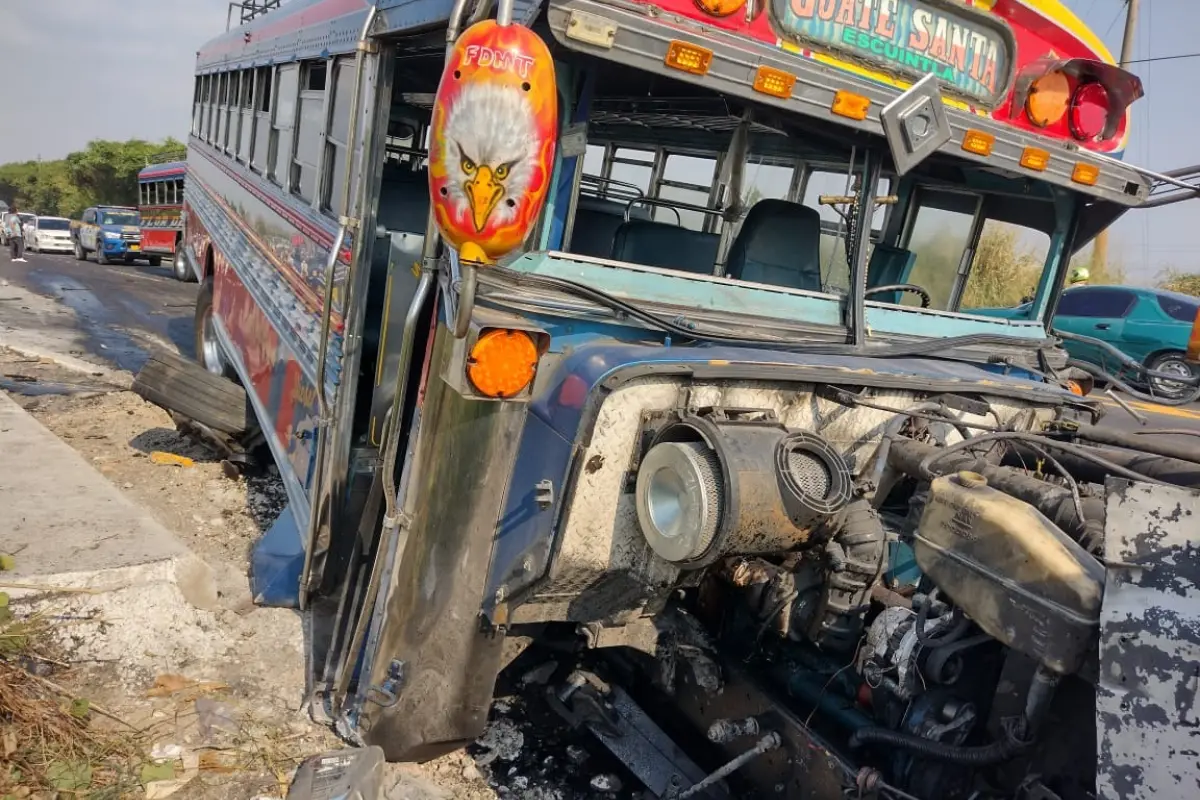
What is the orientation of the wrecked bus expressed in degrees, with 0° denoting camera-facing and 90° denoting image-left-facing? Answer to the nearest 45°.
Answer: approximately 315°

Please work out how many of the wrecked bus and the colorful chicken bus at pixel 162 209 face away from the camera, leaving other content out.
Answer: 0

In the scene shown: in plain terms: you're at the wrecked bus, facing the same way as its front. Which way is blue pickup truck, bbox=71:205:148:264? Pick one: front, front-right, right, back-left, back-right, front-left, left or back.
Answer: back

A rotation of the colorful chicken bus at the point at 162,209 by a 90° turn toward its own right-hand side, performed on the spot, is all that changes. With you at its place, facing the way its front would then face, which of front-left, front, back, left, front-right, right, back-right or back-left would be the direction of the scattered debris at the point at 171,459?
front-left

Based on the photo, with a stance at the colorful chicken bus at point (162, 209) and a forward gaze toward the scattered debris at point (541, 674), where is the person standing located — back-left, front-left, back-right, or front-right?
back-right

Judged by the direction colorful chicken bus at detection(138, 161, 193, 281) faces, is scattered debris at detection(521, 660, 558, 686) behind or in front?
in front

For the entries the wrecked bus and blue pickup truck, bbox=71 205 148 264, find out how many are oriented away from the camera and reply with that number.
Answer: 0

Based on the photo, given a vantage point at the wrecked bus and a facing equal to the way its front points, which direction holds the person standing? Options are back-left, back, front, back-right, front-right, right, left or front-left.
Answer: back

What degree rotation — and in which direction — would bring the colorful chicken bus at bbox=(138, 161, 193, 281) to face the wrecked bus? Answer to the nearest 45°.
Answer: approximately 45° to its right
